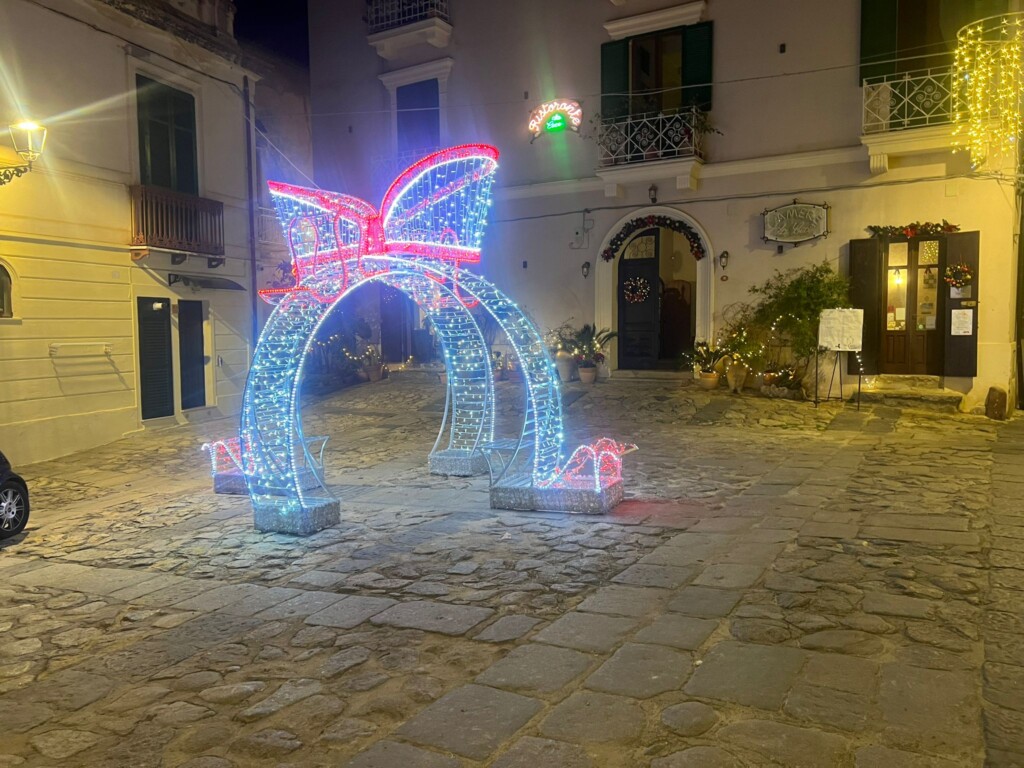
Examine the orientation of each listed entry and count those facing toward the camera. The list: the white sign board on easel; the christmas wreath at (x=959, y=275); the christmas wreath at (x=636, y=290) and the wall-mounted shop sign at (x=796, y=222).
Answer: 4

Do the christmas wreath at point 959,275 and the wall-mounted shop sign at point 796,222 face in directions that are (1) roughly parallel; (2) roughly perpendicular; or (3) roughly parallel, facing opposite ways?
roughly parallel

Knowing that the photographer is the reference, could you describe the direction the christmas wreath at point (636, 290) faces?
facing the viewer

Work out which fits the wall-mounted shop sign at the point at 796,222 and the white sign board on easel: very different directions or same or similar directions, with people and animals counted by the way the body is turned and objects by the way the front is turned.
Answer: same or similar directions

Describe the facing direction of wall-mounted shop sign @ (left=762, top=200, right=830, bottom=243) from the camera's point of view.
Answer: facing the viewer

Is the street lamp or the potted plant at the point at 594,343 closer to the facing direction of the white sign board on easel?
the street lamp

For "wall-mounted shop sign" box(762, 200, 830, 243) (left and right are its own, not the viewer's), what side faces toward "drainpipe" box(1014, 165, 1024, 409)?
left

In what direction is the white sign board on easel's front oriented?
toward the camera

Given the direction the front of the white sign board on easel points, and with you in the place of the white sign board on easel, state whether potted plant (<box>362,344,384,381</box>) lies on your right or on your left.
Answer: on your right

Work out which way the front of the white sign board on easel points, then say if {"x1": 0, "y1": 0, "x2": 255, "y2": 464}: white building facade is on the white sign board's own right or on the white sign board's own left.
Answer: on the white sign board's own right

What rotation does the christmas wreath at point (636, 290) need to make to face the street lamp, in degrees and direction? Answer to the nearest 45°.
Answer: approximately 45° to its right

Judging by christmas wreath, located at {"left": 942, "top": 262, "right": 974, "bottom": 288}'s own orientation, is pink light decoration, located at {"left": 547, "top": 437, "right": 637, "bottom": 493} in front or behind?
in front

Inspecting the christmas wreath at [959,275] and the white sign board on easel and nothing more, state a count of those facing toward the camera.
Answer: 2

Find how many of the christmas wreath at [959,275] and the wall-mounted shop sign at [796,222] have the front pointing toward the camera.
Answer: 2

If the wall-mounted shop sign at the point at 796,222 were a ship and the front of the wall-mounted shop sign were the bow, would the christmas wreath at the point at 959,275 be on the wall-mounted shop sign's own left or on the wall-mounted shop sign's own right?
on the wall-mounted shop sign's own left
